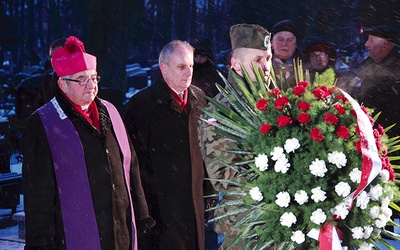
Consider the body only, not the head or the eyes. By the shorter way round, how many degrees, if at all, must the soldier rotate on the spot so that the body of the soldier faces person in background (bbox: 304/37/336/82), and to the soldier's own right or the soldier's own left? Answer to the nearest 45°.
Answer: approximately 135° to the soldier's own left

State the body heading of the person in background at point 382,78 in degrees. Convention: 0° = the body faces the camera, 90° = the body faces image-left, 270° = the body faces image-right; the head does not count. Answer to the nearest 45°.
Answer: approximately 90°

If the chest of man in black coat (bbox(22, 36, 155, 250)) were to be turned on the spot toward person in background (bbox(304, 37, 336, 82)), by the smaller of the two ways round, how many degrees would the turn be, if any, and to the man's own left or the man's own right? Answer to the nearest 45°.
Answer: approximately 90° to the man's own left

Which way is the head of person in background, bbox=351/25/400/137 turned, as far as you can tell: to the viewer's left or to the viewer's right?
to the viewer's left

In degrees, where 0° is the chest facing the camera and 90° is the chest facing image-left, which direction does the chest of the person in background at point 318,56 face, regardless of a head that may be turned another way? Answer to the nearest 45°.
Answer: approximately 0°

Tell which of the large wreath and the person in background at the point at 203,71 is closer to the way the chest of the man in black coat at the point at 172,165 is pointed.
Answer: the large wreath

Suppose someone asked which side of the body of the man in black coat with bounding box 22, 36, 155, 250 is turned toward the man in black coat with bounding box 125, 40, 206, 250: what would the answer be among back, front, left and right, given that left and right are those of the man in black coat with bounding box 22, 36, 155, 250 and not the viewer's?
left

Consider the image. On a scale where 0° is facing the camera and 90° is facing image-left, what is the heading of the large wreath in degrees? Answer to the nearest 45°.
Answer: approximately 315°

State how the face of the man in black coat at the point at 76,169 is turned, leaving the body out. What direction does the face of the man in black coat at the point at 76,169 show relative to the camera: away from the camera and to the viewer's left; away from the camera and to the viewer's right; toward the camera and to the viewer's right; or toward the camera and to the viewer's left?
toward the camera and to the viewer's right
